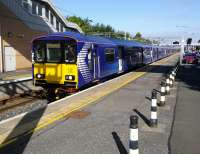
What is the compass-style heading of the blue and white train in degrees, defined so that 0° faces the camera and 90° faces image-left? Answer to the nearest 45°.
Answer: approximately 45°

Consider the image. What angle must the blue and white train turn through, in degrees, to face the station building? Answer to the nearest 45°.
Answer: approximately 45° to its right
